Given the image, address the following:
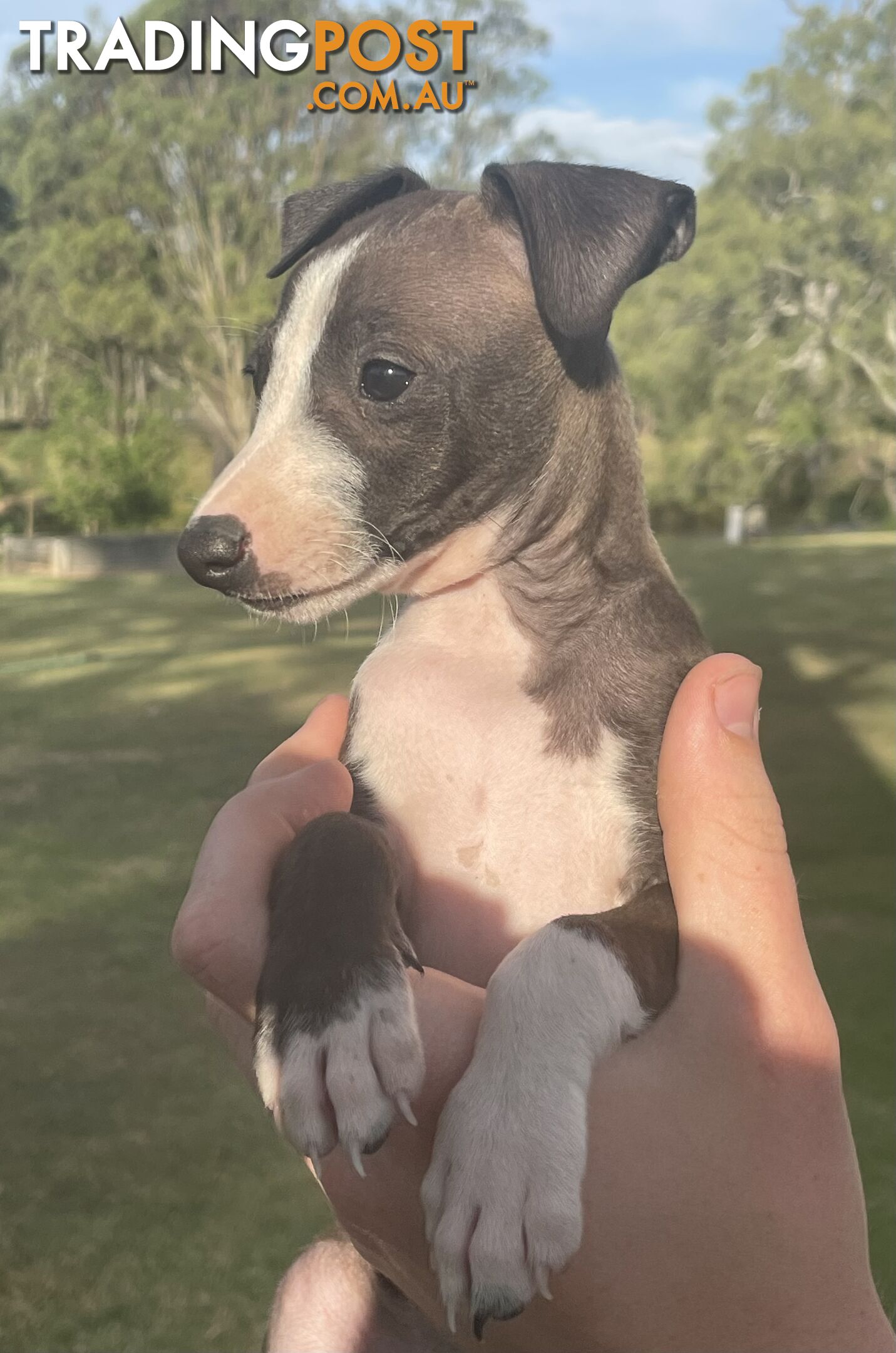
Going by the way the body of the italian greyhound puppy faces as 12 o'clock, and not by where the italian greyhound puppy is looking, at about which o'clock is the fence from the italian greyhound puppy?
The fence is roughly at 4 o'clock from the italian greyhound puppy.

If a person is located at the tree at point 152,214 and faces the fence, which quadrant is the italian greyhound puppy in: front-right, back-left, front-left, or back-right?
front-left

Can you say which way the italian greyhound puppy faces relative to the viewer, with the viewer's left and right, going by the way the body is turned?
facing the viewer and to the left of the viewer

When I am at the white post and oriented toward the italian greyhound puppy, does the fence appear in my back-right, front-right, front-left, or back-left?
front-right

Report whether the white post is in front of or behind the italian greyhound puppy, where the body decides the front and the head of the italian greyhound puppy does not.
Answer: behind

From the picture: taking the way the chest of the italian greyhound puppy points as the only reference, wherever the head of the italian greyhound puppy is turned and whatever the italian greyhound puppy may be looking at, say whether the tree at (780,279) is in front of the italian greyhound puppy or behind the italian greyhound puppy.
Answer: behind

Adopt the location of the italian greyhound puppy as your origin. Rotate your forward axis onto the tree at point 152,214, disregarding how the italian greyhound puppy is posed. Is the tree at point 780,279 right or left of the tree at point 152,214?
right
